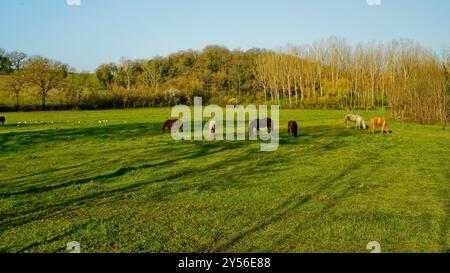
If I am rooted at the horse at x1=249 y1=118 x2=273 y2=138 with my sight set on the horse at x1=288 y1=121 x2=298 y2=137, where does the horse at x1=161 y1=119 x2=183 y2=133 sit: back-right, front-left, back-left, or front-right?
back-left

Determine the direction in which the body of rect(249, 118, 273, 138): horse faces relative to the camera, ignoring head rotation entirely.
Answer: to the viewer's left

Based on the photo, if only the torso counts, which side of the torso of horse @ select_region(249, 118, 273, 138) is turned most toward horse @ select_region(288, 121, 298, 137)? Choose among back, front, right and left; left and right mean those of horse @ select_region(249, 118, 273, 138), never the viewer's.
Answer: back
